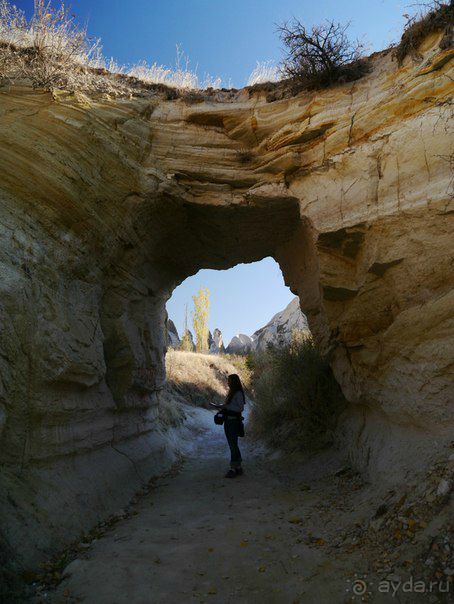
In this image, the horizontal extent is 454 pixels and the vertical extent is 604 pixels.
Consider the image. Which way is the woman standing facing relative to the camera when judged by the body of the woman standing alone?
to the viewer's left

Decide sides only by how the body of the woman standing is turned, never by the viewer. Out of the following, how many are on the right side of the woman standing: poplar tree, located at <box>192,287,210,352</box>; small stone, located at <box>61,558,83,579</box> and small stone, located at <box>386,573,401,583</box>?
1

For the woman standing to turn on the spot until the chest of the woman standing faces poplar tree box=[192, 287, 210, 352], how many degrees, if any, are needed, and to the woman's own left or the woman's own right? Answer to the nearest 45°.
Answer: approximately 90° to the woman's own right

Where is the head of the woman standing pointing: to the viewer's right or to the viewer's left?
to the viewer's left

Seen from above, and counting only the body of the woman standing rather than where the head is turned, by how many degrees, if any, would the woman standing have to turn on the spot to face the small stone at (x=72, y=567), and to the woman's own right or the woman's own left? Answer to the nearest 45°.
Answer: approximately 90° to the woman's own left

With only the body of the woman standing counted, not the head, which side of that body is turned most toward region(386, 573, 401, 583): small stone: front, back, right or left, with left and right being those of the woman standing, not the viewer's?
left
